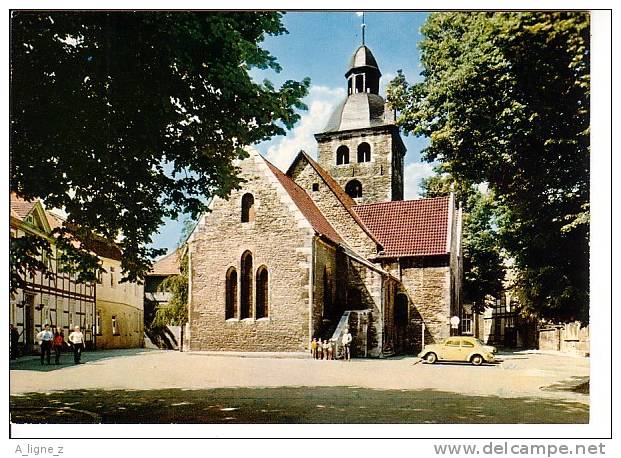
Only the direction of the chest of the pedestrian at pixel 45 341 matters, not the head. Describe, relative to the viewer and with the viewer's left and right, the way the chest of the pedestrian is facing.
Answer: facing the viewer

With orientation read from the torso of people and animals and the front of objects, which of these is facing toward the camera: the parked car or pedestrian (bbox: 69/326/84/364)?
the pedestrian

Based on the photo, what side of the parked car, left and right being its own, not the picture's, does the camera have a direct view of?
left

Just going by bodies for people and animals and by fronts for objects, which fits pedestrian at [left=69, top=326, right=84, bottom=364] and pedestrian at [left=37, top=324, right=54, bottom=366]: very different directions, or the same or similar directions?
same or similar directions

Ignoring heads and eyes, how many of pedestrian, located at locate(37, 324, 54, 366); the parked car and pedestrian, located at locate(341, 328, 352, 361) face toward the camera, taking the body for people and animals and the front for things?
2

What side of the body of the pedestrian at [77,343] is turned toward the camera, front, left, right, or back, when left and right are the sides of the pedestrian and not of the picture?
front

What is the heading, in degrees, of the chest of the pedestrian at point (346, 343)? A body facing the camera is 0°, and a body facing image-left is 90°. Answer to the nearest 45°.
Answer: approximately 0°

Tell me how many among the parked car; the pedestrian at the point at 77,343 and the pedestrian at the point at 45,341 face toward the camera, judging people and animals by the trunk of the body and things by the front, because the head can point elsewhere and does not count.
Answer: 2

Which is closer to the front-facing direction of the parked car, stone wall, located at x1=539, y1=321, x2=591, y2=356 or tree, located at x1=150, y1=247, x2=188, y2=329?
the tree
